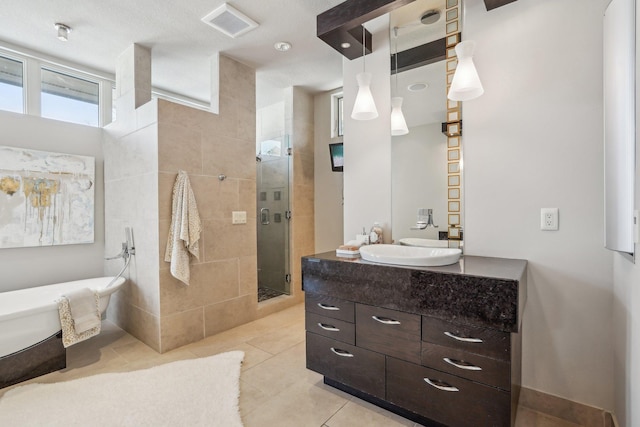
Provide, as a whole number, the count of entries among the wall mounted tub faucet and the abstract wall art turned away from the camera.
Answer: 0

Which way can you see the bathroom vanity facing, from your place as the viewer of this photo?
facing the viewer and to the left of the viewer

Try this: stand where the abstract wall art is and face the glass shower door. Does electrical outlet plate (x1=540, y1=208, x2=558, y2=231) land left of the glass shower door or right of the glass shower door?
right

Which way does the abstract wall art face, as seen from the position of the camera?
facing the viewer and to the right of the viewer

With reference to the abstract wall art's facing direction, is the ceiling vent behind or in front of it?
in front

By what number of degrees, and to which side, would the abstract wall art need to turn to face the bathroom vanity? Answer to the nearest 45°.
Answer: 0° — it already faces it

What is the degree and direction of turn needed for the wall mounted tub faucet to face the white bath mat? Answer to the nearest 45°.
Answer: approximately 45° to its left

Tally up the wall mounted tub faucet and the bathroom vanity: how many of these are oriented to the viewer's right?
0

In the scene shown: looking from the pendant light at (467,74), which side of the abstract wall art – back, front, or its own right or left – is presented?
front

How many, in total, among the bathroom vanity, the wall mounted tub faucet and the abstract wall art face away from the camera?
0
